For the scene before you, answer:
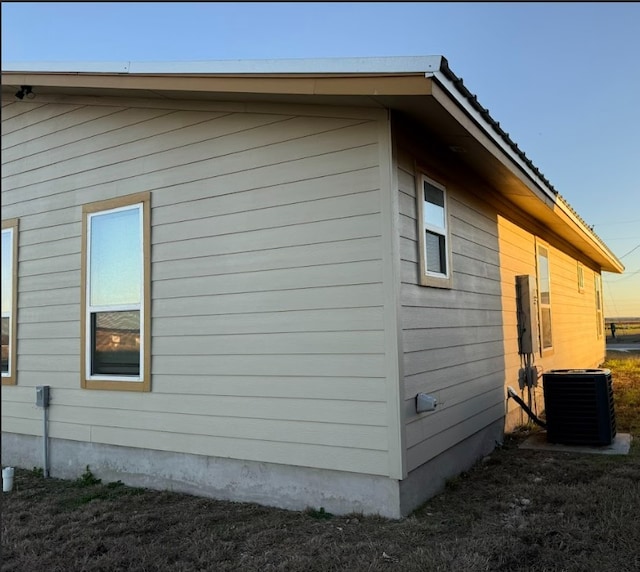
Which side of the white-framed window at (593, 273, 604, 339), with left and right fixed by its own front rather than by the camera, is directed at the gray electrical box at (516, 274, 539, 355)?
right

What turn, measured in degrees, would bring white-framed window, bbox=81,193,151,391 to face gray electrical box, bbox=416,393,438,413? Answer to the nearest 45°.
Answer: approximately 90° to its left

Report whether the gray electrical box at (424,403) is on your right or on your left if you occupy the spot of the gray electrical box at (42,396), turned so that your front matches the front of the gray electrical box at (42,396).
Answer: on your left

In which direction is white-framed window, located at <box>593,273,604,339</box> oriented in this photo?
to the viewer's right

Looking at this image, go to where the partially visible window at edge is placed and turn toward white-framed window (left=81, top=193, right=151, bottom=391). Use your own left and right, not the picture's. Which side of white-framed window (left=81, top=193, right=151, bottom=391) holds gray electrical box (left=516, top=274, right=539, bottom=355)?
left

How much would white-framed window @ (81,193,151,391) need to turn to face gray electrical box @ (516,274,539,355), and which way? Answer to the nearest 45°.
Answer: approximately 135° to its left

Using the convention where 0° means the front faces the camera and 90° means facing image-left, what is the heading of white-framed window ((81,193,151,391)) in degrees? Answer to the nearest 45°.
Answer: approximately 45°

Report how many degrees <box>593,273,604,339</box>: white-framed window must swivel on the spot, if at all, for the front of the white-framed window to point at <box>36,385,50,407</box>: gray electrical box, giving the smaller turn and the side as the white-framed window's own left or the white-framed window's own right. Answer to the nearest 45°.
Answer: approximately 90° to the white-framed window's own right

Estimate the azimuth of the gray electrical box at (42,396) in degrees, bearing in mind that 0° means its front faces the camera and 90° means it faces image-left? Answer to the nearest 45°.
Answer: approximately 45°

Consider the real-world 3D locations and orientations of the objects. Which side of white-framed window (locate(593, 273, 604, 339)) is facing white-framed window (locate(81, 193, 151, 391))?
right

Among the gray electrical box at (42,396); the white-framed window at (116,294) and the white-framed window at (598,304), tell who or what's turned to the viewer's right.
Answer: the white-framed window at (598,304)

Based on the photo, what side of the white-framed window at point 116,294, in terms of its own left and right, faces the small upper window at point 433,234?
left
